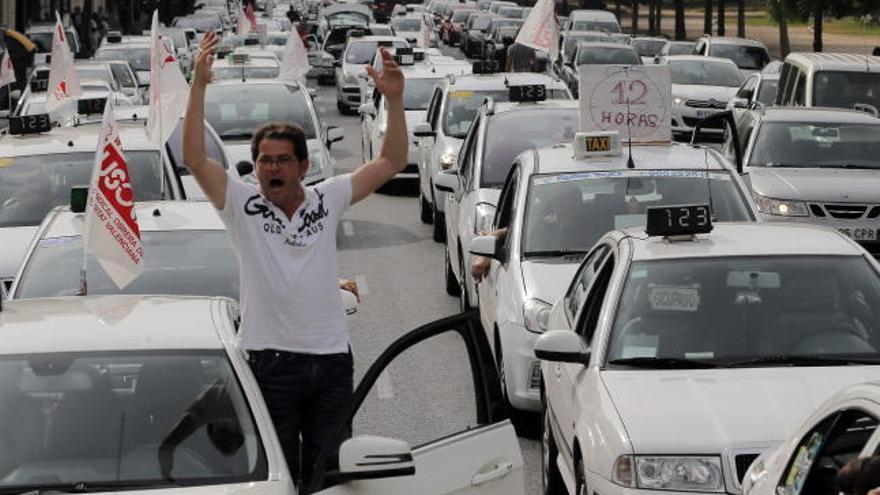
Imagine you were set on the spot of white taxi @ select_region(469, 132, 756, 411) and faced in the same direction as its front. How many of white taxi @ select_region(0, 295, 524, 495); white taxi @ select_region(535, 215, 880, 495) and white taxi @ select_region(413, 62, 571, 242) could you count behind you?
1

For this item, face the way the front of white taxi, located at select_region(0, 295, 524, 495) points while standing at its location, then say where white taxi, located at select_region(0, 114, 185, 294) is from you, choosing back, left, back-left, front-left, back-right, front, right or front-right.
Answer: back

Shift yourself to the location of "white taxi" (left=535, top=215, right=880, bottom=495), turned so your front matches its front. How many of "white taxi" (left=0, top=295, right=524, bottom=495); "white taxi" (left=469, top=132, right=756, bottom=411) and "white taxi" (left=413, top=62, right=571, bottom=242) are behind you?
2

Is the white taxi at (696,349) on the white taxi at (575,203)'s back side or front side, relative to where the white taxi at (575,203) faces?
on the front side

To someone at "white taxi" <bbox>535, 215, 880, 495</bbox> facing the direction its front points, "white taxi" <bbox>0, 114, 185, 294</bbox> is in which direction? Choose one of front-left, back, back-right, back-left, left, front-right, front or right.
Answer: back-right

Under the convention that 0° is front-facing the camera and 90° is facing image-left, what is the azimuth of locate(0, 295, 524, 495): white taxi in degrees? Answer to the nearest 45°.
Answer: approximately 0°

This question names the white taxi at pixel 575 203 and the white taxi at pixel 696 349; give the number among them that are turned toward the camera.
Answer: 2

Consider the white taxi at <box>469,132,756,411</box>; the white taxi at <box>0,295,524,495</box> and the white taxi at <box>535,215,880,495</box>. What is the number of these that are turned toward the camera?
3

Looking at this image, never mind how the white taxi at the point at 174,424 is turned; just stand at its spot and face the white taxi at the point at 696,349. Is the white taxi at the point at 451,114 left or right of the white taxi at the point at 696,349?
left

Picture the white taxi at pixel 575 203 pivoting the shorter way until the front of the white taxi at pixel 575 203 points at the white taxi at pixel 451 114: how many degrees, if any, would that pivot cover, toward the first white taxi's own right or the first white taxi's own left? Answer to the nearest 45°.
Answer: approximately 180°

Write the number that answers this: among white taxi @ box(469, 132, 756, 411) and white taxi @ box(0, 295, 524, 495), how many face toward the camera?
2
